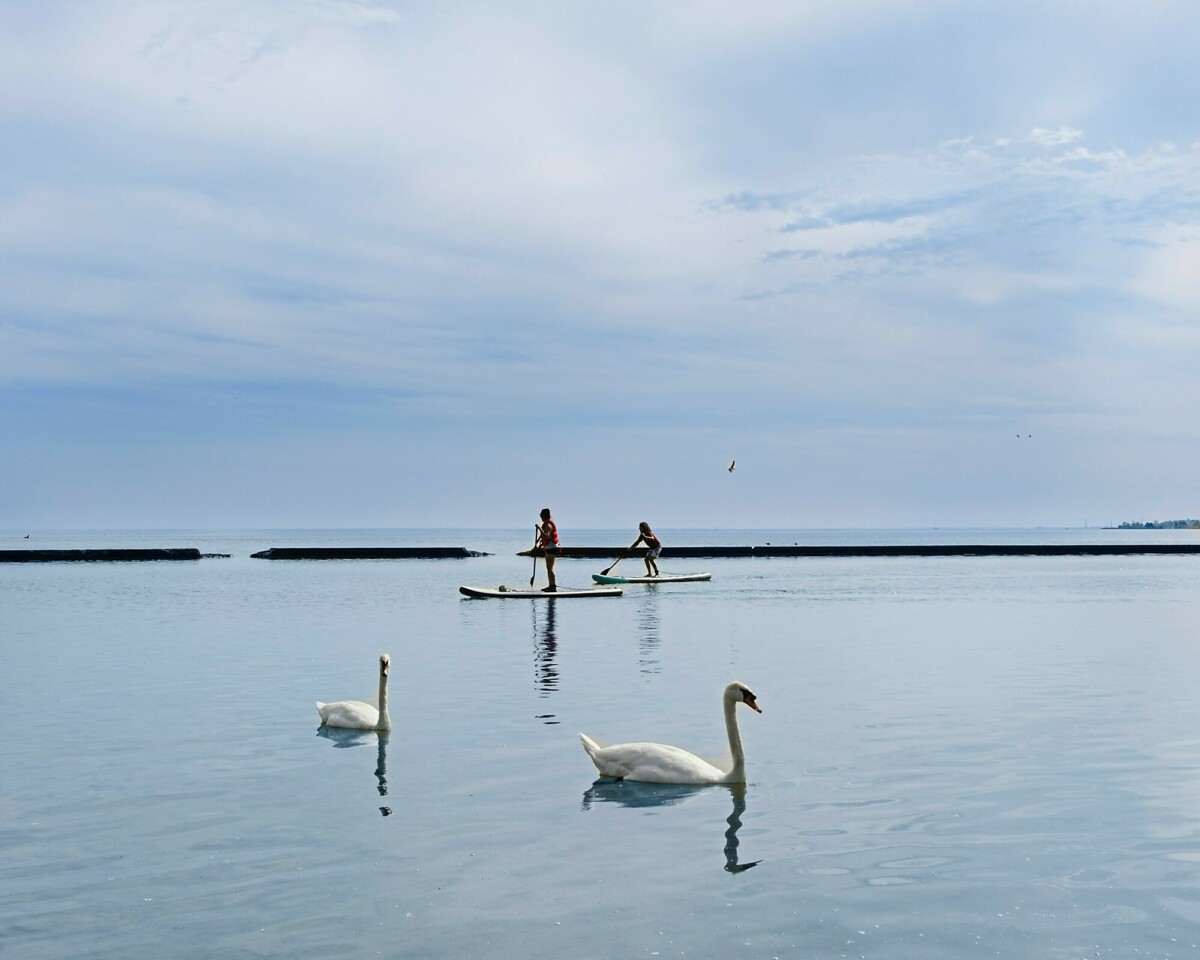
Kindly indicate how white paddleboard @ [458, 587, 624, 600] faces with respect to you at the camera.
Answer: facing to the left of the viewer

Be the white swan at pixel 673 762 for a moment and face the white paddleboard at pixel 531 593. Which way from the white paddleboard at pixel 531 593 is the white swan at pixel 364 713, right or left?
left

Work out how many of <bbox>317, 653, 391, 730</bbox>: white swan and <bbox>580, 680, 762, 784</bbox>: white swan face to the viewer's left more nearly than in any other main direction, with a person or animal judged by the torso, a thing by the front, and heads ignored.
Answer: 0

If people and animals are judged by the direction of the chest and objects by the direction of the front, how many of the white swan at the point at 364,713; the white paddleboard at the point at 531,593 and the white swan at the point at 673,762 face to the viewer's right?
2

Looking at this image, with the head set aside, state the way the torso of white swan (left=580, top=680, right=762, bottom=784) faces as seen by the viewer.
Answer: to the viewer's right

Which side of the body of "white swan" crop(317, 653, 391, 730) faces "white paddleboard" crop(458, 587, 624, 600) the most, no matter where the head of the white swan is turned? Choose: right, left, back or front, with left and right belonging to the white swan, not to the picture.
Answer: left

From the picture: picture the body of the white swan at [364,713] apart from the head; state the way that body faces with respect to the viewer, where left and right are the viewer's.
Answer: facing to the right of the viewer

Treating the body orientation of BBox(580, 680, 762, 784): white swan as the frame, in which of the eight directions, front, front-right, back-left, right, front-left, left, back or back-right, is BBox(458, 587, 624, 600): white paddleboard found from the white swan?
left

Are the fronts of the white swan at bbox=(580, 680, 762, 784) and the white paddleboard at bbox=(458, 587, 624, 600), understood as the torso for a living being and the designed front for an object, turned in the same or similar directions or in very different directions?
very different directions

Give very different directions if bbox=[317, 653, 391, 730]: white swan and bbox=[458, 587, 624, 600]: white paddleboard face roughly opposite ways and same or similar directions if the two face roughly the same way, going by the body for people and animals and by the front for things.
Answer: very different directions

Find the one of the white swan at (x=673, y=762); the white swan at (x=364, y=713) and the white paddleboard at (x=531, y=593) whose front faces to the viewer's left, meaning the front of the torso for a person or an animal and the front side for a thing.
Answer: the white paddleboard

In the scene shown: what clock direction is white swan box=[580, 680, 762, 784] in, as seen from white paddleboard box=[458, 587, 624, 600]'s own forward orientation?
The white swan is roughly at 9 o'clock from the white paddleboard.
